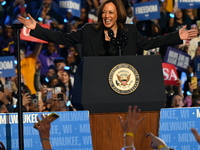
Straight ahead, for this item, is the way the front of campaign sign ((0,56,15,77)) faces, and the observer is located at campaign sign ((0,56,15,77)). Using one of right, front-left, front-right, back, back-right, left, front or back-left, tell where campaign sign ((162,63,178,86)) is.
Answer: left

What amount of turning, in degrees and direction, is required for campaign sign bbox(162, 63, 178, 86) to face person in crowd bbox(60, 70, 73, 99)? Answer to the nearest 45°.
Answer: approximately 90° to its right

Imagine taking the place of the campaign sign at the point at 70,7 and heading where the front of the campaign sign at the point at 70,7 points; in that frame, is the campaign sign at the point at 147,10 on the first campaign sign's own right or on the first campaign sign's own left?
on the first campaign sign's own left

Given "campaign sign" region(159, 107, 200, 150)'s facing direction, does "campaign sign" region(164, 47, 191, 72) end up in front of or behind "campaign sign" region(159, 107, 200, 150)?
behind

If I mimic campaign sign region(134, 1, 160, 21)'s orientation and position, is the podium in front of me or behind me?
in front

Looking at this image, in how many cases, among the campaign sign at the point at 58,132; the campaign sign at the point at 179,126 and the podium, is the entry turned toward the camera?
3

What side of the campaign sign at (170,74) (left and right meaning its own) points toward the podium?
front

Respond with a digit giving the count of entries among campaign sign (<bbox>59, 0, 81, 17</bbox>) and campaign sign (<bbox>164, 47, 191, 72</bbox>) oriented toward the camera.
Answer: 2
